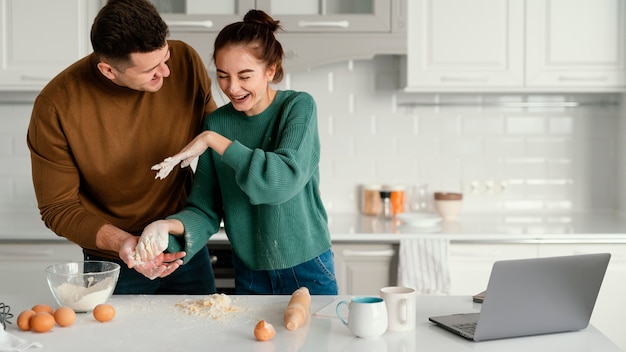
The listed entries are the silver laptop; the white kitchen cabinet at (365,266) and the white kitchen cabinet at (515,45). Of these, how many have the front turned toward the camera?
2

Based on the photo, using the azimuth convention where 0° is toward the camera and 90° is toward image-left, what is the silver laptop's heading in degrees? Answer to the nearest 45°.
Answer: approximately 135°

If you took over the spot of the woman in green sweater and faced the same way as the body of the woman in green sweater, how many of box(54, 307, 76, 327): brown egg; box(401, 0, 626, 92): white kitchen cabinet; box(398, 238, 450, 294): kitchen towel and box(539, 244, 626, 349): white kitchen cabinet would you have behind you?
3

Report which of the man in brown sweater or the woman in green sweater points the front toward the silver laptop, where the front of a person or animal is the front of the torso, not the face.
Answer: the man in brown sweater

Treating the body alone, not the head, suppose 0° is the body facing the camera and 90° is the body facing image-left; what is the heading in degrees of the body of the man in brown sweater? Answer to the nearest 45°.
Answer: approximately 315°

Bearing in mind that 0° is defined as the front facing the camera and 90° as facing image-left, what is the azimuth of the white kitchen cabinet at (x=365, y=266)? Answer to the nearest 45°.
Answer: approximately 0°

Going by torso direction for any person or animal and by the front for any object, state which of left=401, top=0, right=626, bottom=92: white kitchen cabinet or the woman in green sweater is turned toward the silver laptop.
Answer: the white kitchen cabinet

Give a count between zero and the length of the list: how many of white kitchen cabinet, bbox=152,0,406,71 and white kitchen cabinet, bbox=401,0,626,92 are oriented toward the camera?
2

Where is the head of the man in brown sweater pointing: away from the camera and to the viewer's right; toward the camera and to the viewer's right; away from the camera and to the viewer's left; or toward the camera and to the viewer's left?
toward the camera and to the viewer's right

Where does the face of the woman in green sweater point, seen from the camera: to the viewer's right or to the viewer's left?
to the viewer's left

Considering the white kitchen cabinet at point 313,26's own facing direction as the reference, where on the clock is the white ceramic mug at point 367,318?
The white ceramic mug is roughly at 12 o'clock from the white kitchen cabinet.

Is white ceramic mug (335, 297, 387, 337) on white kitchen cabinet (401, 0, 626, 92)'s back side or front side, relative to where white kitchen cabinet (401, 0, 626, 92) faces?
on the front side

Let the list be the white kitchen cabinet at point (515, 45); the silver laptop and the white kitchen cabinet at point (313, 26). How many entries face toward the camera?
2
